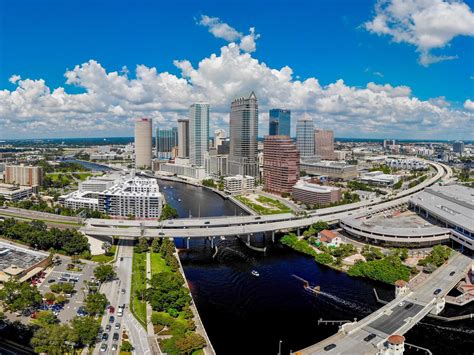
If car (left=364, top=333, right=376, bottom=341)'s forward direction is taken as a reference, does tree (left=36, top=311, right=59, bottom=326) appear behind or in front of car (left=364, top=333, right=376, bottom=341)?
behind

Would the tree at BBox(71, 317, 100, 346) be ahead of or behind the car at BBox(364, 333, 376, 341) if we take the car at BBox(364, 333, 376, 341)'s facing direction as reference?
behind

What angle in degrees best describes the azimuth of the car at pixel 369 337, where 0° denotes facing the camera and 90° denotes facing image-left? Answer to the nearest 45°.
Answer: approximately 225°

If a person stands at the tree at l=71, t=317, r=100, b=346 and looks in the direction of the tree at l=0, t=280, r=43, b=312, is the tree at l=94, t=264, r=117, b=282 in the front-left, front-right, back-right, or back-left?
front-right

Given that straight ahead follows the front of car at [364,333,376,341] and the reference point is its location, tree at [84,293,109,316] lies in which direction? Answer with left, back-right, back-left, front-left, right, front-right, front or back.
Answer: back-left

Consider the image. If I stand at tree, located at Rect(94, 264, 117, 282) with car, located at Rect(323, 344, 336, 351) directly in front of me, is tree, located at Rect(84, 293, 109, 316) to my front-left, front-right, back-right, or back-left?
front-right

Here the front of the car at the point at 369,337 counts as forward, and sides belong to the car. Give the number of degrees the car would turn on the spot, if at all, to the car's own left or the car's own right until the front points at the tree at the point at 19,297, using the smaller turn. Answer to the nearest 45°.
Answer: approximately 135° to the car's own left
